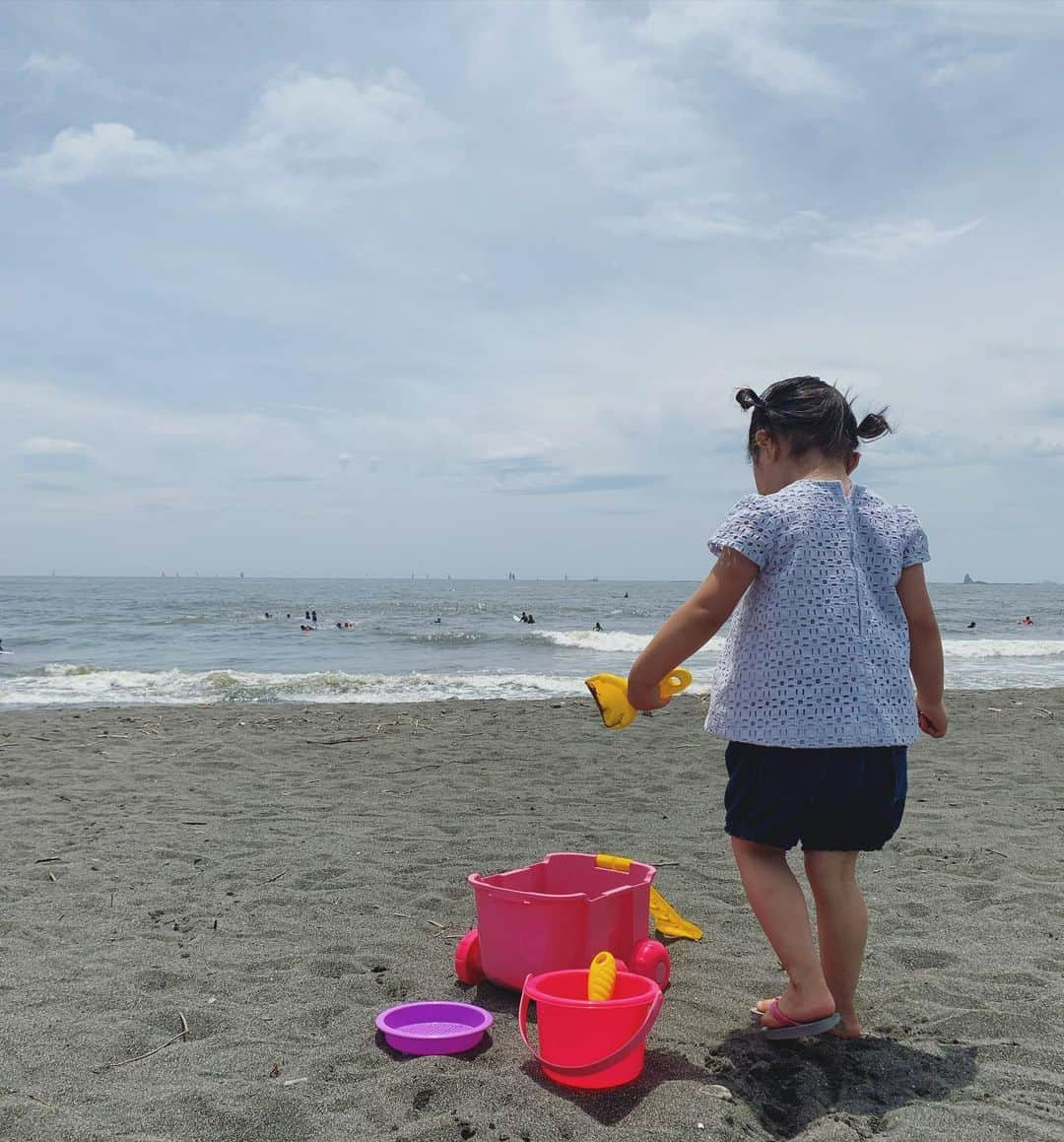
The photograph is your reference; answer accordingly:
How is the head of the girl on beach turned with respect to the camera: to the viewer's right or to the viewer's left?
to the viewer's left

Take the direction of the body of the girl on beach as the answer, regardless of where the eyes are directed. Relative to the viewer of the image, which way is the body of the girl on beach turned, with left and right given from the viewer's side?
facing away from the viewer and to the left of the viewer
